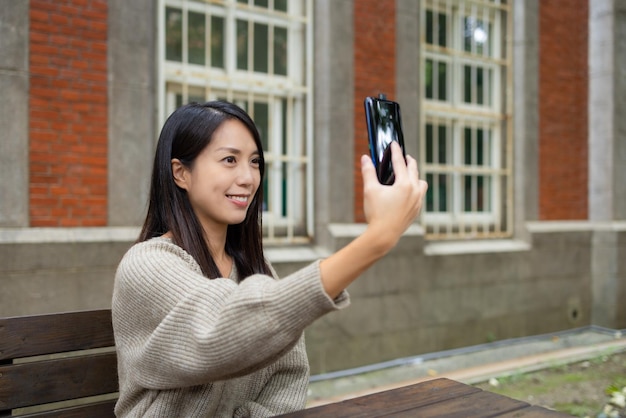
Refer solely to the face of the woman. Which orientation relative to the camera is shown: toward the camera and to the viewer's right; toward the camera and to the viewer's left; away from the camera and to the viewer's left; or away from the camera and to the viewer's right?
toward the camera and to the viewer's right

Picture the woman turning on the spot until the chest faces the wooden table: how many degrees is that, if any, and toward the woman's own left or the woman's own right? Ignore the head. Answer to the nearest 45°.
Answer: approximately 45° to the woman's own left

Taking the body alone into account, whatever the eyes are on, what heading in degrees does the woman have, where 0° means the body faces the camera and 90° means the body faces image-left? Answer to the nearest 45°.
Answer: approximately 315°

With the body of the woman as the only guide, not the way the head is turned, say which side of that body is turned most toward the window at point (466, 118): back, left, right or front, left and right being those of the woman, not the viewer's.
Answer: left

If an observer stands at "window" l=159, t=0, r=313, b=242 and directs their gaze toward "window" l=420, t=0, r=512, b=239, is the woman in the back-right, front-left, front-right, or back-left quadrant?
back-right

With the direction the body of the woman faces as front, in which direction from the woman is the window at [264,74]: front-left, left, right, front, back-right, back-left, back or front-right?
back-left

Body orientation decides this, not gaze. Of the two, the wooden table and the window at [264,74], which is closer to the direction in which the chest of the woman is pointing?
the wooden table

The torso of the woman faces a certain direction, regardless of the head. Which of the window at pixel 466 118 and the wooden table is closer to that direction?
the wooden table
